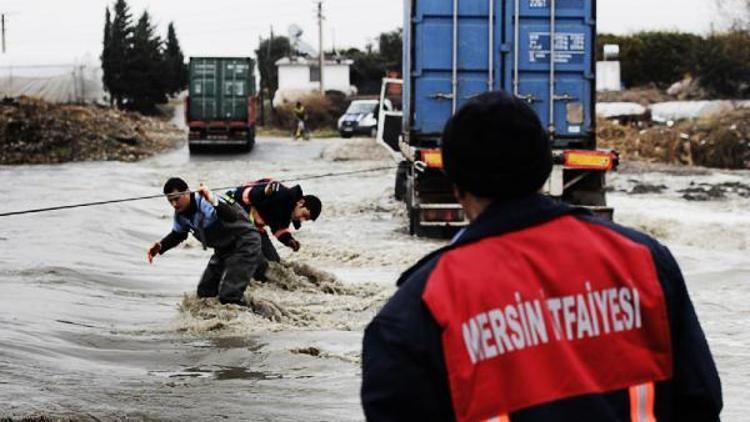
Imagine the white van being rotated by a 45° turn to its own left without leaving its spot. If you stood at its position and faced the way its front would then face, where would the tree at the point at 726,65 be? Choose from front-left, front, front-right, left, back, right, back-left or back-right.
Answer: left

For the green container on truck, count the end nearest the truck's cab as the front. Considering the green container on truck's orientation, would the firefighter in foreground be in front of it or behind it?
behind

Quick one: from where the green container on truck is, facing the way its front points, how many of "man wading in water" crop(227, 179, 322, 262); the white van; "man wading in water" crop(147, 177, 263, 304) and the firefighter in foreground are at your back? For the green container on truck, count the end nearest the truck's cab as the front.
3

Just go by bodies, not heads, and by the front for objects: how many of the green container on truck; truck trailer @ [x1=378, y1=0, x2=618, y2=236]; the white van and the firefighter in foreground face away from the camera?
3

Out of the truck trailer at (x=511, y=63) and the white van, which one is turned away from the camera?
the truck trailer

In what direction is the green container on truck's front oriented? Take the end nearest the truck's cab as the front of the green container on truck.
away from the camera

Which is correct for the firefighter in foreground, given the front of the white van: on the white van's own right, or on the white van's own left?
on the white van's own left

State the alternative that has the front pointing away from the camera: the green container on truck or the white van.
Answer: the green container on truck

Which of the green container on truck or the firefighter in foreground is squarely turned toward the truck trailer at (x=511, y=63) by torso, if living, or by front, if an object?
the firefighter in foreground

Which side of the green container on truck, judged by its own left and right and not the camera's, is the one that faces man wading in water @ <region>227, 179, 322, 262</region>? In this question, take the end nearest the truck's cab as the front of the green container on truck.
back

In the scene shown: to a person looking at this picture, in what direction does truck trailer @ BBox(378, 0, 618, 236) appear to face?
facing away from the viewer

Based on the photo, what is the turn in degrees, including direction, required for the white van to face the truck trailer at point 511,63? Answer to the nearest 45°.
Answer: approximately 45° to its left

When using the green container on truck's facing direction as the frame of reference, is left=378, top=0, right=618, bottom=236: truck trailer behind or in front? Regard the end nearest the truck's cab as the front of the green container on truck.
behind

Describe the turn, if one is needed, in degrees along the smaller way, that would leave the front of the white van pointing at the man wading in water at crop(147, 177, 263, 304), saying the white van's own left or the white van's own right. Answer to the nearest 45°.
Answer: approximately 45° to the white van's own left

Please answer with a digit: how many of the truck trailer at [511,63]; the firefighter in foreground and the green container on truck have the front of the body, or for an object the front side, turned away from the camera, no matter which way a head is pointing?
3

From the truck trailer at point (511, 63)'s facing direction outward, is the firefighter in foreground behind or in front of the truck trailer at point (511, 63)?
behind

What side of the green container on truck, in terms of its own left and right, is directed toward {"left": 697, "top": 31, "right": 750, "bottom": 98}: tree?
right

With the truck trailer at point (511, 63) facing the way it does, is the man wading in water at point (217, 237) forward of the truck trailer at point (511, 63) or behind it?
behind

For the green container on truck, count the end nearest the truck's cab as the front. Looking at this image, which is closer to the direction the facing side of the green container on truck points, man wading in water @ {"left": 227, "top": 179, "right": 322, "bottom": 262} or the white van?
the white van

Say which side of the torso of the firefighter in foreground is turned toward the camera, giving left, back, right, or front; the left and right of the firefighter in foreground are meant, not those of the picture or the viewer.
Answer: back

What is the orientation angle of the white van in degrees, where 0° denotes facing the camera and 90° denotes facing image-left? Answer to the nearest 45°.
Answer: approximately 45°
